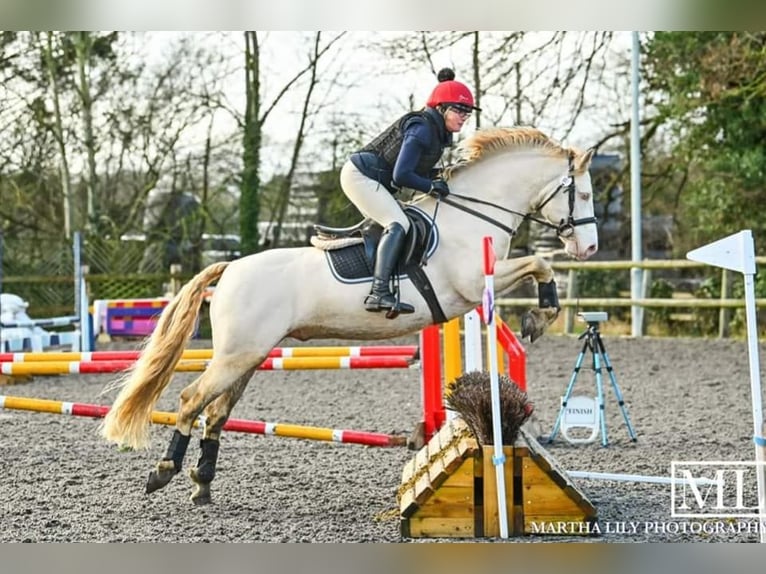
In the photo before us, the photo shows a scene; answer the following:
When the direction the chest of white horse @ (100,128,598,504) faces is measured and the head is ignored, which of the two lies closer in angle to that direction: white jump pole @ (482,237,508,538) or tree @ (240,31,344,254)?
the white jump pole

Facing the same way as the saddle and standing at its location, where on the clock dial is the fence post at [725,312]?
The fence post is roughly at 10 o'clock from the saddle.

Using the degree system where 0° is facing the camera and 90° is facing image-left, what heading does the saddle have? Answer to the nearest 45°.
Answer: approximately 270°

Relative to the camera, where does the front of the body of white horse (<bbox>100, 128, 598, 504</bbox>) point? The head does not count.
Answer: to the viewer's right

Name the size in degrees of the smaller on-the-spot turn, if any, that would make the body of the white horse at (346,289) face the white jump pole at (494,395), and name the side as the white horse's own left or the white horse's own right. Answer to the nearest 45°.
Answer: approximately 45° to the white horse's own right

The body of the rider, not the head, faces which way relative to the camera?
to the viewer's right
